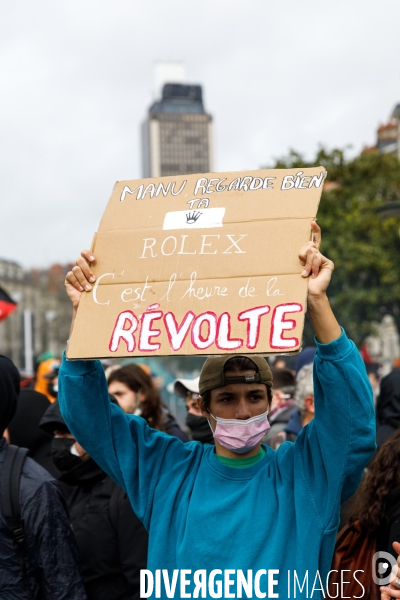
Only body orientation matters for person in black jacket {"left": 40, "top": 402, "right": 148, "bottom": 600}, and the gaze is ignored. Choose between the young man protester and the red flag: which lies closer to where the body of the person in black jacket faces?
the young man protester

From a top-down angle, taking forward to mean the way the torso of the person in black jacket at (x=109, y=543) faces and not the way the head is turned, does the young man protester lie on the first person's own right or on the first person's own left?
on the first person's own left

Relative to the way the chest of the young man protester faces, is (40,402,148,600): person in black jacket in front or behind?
behind

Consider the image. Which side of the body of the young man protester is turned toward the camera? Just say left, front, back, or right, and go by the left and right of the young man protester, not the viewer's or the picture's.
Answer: front

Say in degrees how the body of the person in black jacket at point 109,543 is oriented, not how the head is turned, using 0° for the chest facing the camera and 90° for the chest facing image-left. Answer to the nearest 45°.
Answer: approximately 45°

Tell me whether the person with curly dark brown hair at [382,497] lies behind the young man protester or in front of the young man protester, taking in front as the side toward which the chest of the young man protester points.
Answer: behind

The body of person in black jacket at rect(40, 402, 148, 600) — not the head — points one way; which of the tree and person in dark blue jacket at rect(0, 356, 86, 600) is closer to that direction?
the person in dark blue jacket

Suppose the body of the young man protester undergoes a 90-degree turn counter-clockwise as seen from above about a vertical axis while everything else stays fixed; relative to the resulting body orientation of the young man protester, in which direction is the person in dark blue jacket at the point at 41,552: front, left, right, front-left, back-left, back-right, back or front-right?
back-left

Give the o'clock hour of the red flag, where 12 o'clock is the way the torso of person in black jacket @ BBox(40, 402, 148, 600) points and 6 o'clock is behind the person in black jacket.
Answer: The red flag is roughly at 4 o'clock from the person in black jacket.

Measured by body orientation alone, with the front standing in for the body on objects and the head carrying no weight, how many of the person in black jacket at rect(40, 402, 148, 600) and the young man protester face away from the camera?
0
